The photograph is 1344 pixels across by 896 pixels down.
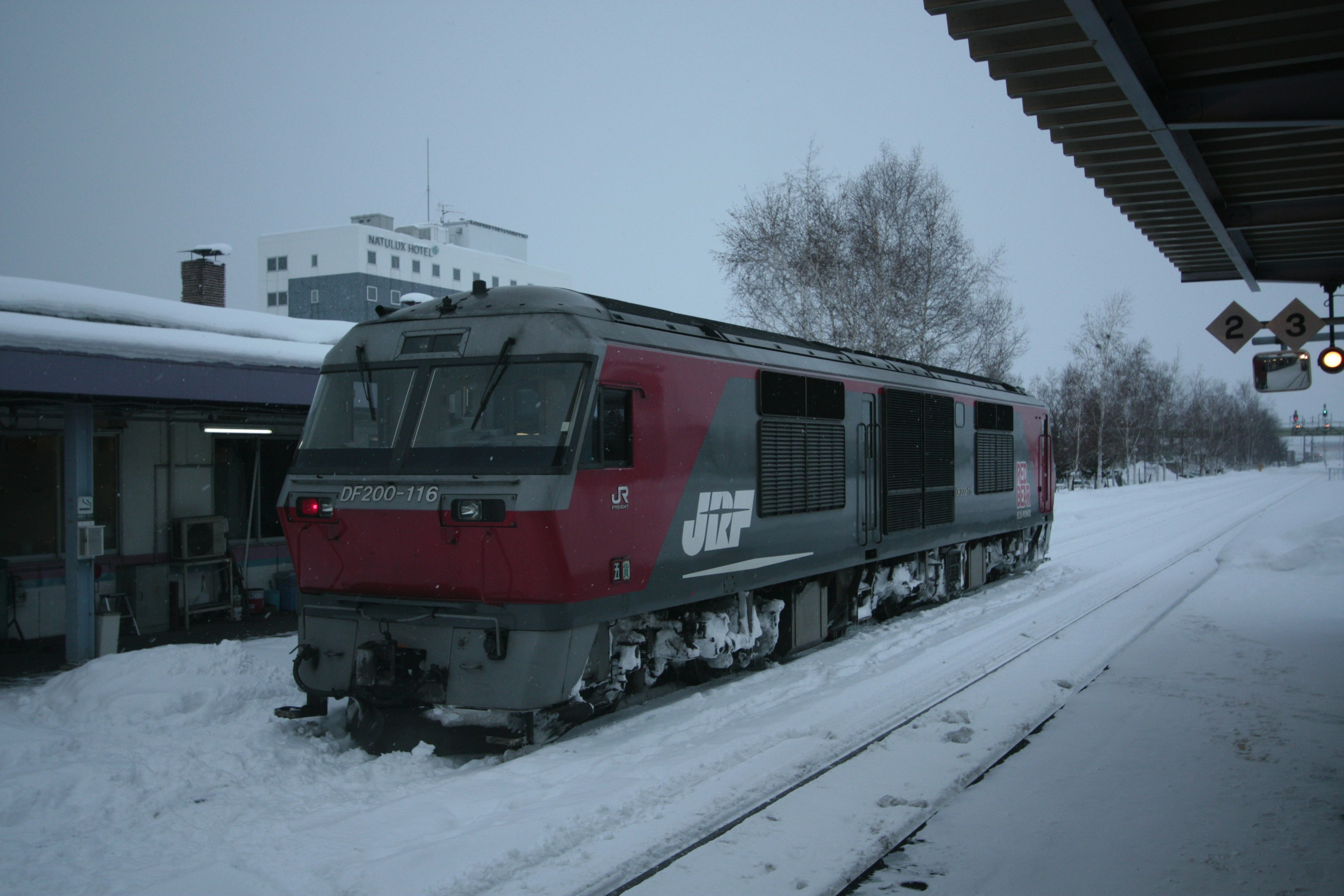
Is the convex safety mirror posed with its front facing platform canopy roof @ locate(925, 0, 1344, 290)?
yes

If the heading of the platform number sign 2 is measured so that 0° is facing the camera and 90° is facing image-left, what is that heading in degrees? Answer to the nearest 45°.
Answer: approximately 0°

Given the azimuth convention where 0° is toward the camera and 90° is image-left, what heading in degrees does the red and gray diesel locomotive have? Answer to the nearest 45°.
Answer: approximately 45°

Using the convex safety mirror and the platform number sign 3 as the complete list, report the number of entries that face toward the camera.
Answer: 2

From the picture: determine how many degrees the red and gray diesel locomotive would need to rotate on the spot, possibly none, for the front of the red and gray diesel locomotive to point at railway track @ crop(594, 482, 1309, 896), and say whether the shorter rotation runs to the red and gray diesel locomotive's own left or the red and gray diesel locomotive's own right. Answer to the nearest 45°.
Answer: approximately 90° to the red and gray diesel locomotive's own left

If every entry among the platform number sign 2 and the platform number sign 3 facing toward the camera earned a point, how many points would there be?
2

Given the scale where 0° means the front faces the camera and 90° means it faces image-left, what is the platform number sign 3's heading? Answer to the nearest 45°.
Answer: approximately 0°

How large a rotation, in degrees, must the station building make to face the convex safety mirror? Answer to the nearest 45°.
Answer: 0° — it already faces it

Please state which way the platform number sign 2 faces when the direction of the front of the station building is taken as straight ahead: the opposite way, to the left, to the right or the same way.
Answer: to the right

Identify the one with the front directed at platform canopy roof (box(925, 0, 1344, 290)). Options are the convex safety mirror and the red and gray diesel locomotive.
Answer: the convex safety mirror

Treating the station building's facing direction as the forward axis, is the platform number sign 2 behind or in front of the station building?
in front

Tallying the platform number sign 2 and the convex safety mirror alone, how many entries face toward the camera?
2

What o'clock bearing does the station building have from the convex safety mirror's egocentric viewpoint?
The station building is roughly at 2 o'clock from the convex safety mirror.

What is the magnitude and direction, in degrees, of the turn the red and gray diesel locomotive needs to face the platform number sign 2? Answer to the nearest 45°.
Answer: approximately 180°
